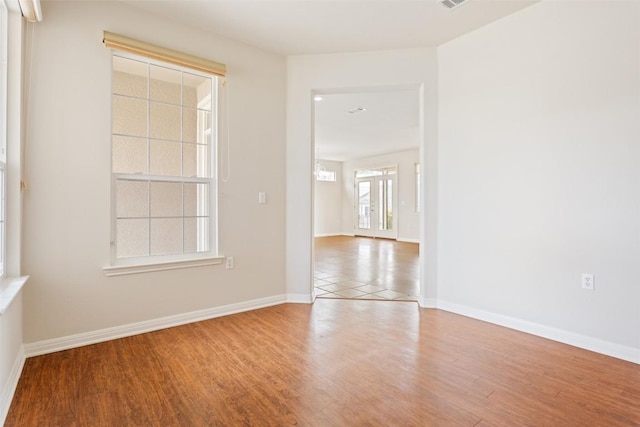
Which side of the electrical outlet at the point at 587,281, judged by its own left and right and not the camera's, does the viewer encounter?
front

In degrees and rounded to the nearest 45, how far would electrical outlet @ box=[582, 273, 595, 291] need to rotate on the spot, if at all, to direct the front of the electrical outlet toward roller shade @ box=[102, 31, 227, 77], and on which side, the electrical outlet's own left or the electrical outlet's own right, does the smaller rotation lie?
approximately 45° to the electrical outlet's own right

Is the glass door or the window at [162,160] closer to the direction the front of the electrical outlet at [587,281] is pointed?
the window

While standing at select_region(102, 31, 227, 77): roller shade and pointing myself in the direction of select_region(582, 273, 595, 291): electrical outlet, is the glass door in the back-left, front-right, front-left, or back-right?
front-left

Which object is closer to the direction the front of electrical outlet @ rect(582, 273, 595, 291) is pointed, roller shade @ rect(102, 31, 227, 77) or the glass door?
the roller shade

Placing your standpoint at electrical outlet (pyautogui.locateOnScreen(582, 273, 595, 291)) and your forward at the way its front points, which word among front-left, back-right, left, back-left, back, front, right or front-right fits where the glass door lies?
back-right

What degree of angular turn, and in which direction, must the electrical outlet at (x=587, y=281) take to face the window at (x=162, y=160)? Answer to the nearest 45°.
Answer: approximately 45° to its right
